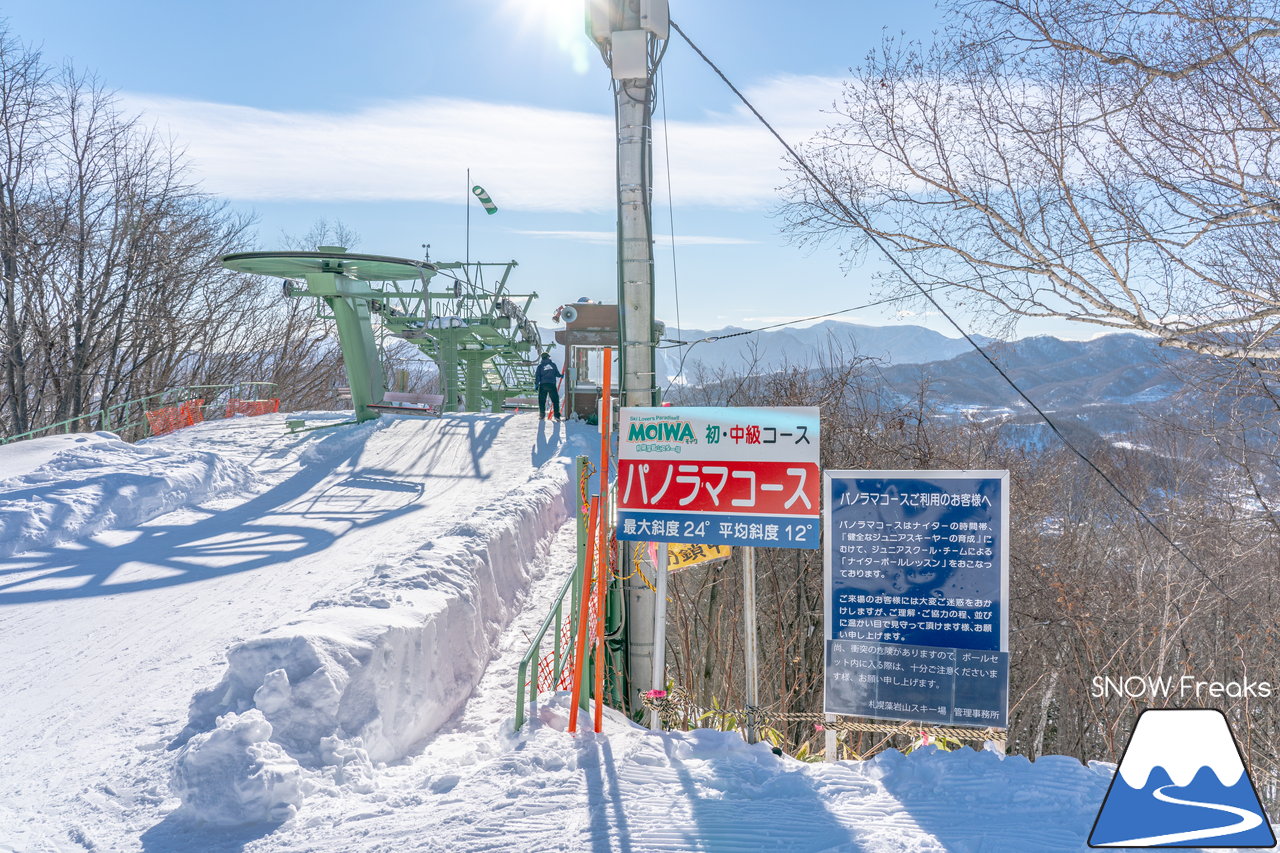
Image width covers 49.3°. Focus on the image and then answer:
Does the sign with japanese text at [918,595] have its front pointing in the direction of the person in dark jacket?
no

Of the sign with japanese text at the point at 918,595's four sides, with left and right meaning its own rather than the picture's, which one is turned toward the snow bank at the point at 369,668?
right

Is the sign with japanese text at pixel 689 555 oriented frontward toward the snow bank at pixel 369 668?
no

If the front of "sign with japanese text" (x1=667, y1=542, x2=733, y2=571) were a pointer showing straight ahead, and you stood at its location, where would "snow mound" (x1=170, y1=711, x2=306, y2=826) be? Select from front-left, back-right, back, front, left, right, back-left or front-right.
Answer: front-right

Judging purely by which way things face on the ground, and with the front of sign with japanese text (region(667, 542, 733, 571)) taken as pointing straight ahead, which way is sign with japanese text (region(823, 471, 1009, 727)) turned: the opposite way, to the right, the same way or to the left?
the same way

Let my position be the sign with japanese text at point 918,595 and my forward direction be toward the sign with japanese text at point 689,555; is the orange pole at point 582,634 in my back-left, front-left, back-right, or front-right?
front-left

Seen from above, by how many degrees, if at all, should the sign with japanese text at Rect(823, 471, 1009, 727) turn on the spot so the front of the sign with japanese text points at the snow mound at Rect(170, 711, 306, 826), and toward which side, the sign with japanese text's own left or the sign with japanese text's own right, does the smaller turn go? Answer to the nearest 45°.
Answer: approximately 45° to the sign with japanese text's own right

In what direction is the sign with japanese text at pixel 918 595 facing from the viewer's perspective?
toward the camera

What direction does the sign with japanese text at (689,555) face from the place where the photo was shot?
facing the viewer

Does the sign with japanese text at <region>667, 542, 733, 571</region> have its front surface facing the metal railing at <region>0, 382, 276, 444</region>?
no

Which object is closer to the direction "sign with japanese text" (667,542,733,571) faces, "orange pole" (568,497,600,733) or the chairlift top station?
the orange pole

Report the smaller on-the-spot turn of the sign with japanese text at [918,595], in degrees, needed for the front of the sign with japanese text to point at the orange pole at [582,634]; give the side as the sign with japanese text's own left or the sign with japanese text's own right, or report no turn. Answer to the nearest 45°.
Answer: approximately 90° to the sign with japanese text's own right

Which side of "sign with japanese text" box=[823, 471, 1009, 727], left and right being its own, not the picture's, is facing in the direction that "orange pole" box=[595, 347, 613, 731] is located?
right

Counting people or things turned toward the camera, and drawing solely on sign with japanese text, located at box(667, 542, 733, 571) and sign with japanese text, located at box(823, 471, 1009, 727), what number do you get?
2
